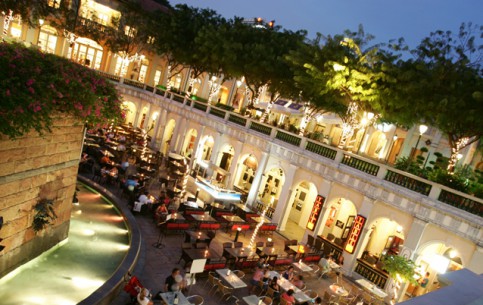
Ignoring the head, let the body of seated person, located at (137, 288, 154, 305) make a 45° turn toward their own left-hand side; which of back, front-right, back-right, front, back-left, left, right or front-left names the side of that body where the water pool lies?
left

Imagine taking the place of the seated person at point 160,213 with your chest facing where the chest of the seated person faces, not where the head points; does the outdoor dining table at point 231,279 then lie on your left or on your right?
on your right

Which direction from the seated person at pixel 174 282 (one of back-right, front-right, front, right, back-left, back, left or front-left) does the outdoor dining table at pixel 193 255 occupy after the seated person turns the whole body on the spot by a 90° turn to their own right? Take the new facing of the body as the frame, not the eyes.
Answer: back-right

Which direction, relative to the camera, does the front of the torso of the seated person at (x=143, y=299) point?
to the viewer's right

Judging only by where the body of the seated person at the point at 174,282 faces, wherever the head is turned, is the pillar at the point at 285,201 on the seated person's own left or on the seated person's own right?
on the seated person's own left

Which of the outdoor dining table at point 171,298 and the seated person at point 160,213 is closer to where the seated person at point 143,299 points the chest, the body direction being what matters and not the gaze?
the outdoor dining table
